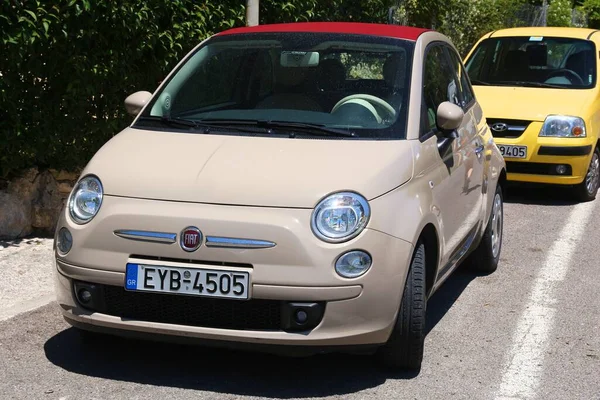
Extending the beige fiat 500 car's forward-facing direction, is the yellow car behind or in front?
behind

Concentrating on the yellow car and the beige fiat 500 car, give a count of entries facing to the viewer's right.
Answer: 0

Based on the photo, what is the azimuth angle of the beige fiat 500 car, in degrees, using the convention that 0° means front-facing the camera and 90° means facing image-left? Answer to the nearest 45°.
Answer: approximately 45°

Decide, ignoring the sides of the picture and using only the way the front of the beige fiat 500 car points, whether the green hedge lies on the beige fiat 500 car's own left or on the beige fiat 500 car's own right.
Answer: on the beige fiat 500 car's own right

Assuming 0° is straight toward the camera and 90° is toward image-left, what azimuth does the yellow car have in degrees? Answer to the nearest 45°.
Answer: approximately 45°
